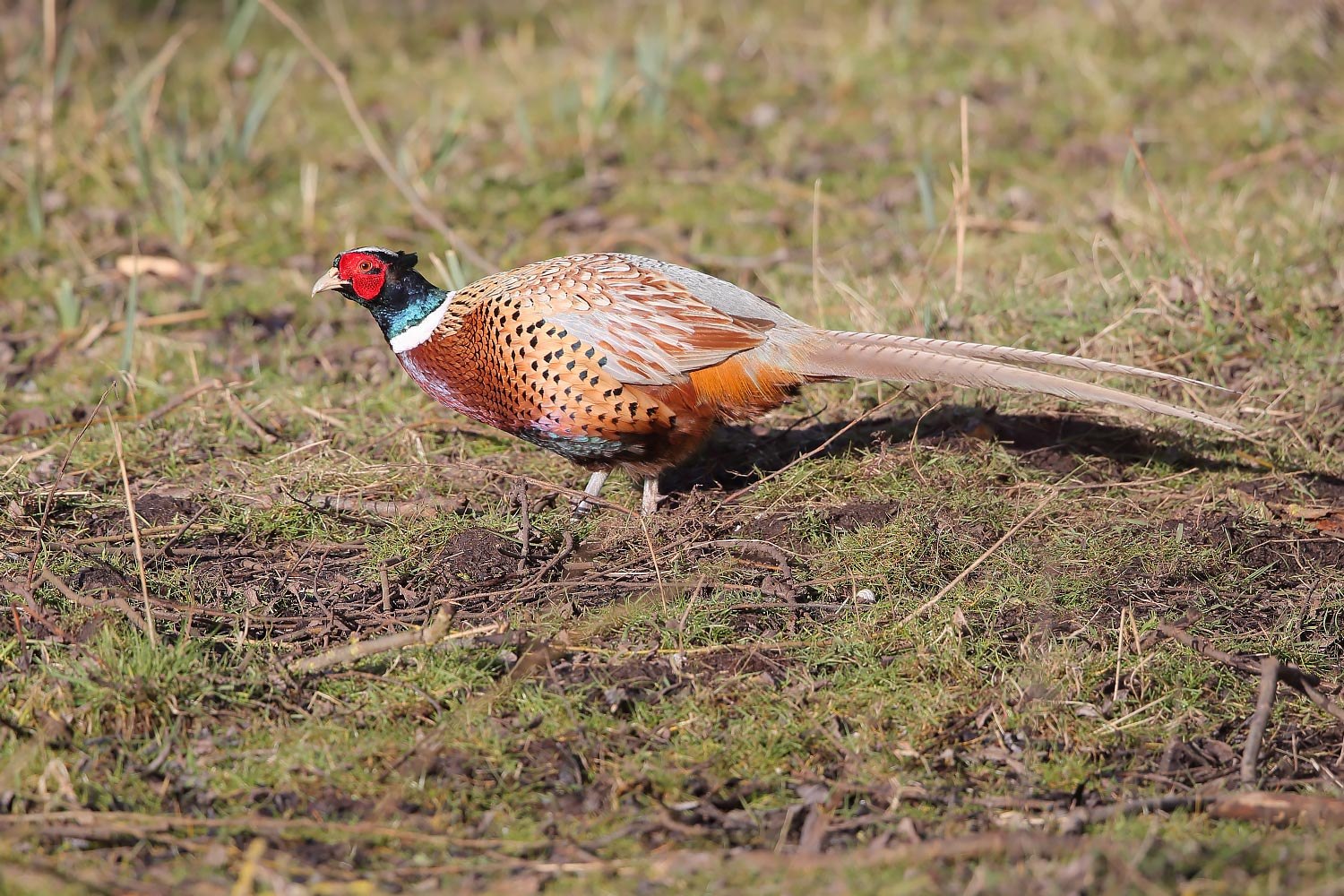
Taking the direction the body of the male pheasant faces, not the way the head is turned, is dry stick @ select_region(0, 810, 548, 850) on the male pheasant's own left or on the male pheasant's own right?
on the male pheasant's own left

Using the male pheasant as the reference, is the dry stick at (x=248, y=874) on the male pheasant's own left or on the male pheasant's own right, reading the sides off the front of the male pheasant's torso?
on the male pheasant's own left

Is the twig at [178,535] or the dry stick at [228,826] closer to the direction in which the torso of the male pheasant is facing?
the twig

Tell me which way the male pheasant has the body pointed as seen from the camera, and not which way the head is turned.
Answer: to the viewer's left

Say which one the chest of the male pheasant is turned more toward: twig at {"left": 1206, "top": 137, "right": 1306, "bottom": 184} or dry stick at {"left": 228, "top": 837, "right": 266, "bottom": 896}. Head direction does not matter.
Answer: the dry stick

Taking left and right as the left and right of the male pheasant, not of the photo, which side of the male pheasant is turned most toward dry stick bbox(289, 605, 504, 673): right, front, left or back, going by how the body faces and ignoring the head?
left

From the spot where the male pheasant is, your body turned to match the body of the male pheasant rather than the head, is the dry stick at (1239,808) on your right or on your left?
on your left
